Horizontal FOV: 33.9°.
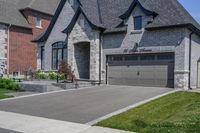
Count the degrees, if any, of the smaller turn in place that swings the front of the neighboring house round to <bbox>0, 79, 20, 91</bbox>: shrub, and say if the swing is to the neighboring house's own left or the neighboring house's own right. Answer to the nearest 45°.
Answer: approximately 45° to the neighboring house's own left

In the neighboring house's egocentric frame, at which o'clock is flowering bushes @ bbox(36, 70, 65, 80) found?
The flowering bushes is roughly at 10 o'clock from the neighboring house.

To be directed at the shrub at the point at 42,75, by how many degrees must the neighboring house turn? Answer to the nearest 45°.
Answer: approximately 45° to its left

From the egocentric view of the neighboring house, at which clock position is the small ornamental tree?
The small ornamental tree is roughly at 10 o'clock from the neighboring house.

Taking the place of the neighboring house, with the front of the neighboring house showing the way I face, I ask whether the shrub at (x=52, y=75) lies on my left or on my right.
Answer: on my left

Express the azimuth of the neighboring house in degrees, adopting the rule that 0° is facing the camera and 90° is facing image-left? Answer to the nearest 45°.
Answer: approximately 45°
